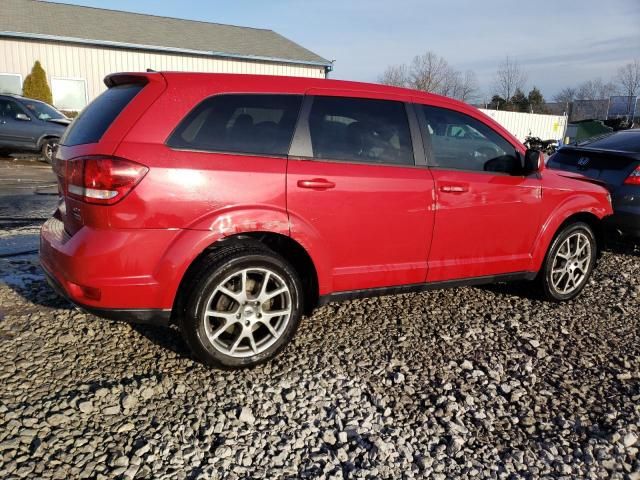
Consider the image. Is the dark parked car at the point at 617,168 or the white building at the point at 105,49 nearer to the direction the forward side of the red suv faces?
the dark parked car

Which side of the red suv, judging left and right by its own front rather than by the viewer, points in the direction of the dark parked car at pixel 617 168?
front

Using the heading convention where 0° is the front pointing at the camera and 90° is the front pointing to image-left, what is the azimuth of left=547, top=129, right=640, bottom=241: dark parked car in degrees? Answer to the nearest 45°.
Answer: approximately 225°

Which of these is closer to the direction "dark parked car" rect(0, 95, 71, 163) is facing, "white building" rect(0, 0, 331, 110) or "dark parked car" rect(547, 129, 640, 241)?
the dark parked car

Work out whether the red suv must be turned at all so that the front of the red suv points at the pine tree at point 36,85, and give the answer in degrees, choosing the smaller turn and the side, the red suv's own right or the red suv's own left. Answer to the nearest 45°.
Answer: approximately 90° to the red suv's own left

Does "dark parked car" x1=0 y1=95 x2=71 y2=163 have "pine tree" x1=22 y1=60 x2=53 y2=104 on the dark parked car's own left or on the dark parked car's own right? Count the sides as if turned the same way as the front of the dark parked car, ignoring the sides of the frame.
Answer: on the dark parked car's own left

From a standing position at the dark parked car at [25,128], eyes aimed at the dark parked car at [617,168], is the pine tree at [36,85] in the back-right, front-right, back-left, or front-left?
back-left

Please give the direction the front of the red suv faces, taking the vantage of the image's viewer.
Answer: facing away from the viewer and to the right of the viewer

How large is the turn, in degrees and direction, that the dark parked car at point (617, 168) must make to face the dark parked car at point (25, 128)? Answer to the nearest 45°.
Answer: approximately 135° to its left

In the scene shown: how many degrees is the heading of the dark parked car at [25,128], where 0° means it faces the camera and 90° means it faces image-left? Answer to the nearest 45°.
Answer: approximately 315°

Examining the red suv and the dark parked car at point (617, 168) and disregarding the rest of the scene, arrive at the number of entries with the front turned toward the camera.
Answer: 0
